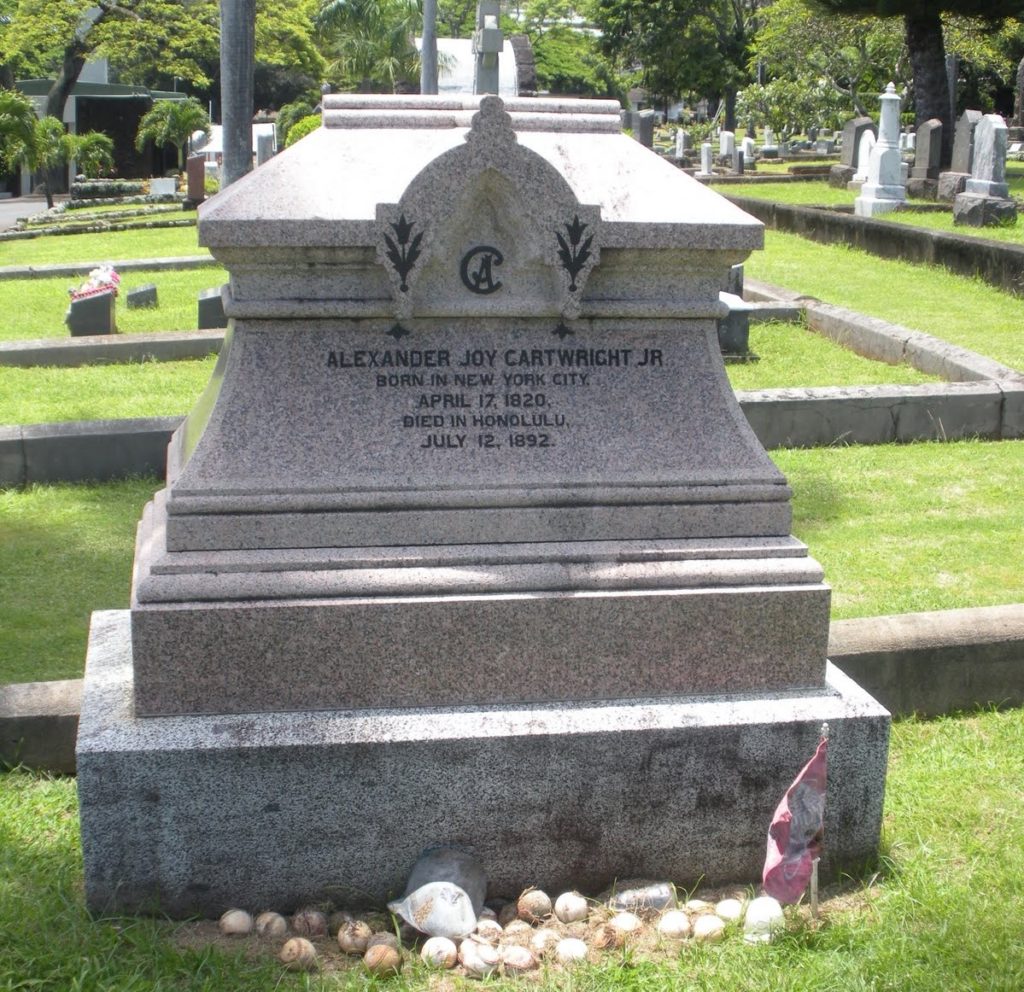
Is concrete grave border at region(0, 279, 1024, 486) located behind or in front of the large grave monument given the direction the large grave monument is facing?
behind

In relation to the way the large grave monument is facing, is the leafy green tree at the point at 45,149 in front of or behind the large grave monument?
behind

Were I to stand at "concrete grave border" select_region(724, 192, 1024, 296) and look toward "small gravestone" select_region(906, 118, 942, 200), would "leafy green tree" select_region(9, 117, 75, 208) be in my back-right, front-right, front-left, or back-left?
front-left

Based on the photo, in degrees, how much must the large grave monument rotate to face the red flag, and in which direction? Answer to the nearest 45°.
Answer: approximately 45° to its left

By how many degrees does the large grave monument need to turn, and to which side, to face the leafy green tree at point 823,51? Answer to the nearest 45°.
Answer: approximately 180°

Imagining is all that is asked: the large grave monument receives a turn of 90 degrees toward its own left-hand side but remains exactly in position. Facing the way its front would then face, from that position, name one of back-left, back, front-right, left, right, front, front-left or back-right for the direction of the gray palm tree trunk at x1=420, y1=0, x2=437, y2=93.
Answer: left

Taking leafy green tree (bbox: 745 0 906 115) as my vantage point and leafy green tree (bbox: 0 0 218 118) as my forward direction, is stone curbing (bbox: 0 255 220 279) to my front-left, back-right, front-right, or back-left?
front-left

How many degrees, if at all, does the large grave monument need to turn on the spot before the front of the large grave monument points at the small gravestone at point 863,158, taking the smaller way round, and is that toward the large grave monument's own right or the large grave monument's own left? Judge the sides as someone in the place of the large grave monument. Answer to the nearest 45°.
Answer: approximately 180°

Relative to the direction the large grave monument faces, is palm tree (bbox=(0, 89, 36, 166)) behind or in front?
behind

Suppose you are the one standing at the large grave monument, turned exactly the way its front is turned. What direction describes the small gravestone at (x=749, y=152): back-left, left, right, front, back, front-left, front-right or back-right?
back

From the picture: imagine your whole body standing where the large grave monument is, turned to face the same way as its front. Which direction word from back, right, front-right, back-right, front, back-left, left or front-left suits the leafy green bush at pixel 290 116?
back

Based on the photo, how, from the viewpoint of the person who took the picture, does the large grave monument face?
facing the viewer

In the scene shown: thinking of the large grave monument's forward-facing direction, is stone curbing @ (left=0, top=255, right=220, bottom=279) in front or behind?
behind

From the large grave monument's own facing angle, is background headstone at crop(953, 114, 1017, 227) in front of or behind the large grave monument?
behind
